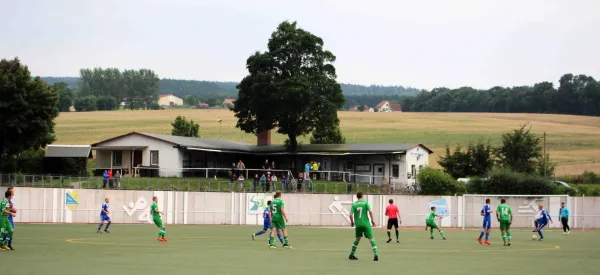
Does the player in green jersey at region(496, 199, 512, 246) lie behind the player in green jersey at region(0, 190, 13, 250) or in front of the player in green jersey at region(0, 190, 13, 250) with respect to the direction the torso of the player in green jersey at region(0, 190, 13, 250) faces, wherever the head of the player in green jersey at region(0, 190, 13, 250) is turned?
in front

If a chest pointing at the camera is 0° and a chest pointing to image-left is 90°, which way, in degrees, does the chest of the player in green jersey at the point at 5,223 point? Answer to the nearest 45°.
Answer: approximately 270°

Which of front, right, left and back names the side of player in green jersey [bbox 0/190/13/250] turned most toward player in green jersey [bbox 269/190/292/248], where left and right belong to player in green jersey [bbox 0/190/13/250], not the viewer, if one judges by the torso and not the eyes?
front
